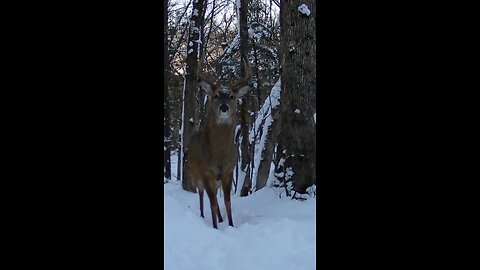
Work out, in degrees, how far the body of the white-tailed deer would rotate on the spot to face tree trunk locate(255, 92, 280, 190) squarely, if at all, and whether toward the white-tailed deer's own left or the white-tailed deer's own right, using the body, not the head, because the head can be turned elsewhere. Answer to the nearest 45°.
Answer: approximately 180°

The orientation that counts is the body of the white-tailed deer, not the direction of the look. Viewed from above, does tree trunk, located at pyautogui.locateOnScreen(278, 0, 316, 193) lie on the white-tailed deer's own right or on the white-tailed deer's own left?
on the white-tailed deer's own left

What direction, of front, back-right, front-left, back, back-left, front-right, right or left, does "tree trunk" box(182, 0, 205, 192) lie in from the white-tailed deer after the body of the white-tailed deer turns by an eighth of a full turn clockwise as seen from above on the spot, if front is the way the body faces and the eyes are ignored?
back-right

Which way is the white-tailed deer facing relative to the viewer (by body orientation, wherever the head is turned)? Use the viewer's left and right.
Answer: facing the viewer

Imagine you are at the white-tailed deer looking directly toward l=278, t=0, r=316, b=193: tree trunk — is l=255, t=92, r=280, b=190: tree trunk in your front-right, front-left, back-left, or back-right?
front-left
